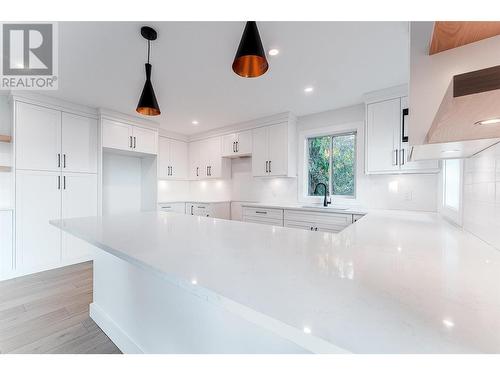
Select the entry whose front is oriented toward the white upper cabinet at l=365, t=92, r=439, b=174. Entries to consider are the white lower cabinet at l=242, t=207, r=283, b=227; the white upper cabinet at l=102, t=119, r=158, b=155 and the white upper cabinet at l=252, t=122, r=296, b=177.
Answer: the white upper cabinet at l=102, t=119, r=158, b=155

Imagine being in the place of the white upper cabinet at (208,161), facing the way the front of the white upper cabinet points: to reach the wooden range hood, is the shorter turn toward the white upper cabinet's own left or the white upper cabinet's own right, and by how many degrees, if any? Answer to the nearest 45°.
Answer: approximately 45° to the white upper cabinet's own left

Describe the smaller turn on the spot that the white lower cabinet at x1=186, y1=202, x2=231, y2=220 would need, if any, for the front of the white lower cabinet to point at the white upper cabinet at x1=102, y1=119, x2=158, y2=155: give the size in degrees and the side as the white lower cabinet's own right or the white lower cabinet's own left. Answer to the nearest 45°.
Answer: approximately 45° to the white lower cabinet's own right

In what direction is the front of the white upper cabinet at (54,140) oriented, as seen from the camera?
facing the viewer and to the right of the viewer

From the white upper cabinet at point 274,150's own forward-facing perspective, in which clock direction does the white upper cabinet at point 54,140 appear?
the white upper cabinet at point 54,140 is roughly at 1 o'clock from the white upper cabinet at point 274,150.

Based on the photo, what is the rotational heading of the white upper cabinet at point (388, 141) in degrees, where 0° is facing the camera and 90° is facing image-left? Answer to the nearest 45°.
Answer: approximately 45°

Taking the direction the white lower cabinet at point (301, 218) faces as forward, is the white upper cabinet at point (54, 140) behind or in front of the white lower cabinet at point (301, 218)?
in front

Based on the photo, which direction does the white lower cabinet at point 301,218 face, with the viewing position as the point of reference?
facing the viewer and to the left of the viewer

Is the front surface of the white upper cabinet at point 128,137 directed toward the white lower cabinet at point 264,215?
no

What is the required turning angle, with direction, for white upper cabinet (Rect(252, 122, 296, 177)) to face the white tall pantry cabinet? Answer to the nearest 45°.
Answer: approximately 45° to its right

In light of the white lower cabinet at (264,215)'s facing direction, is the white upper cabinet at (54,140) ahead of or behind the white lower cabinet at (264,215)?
ahead

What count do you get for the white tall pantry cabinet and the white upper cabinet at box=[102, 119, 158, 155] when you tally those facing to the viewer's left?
0

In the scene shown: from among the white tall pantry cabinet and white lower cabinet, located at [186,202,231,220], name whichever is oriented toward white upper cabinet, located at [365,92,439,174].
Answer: the white tall pantry cabinet
